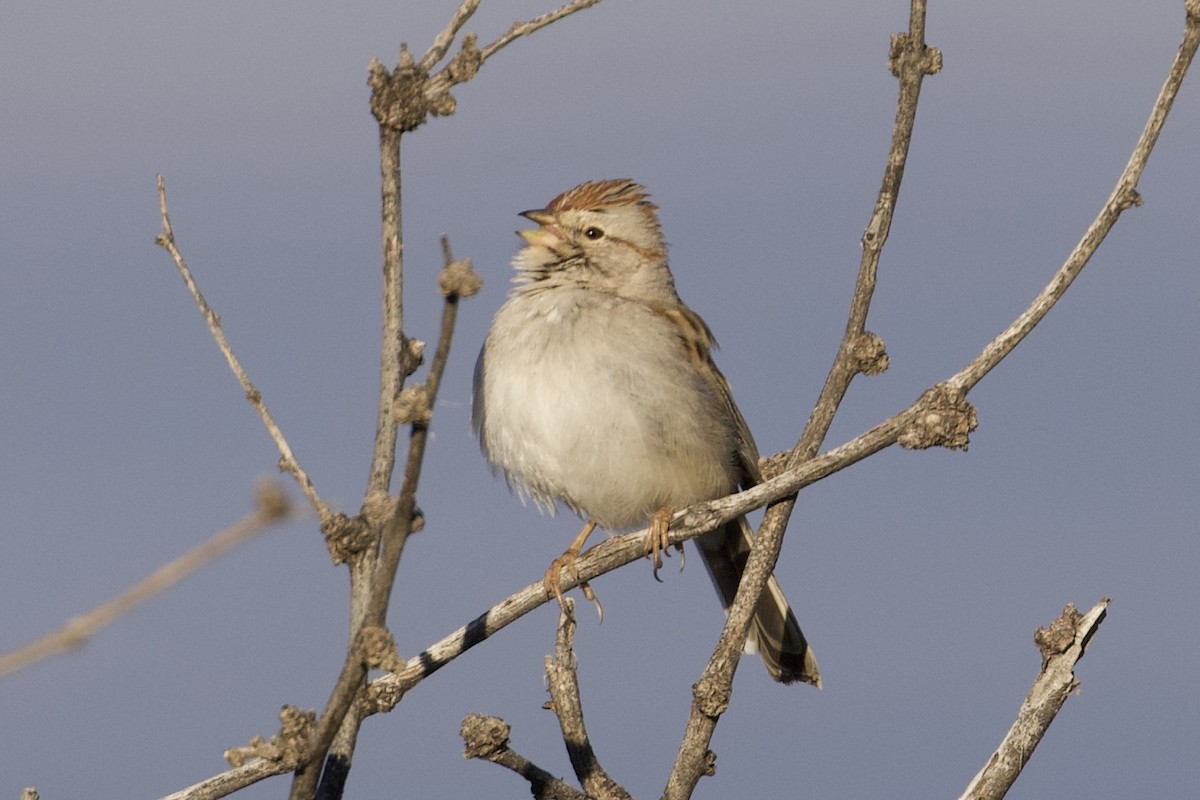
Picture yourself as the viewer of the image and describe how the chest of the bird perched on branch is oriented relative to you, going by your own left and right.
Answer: facing the viewer and to the left of the viewer
